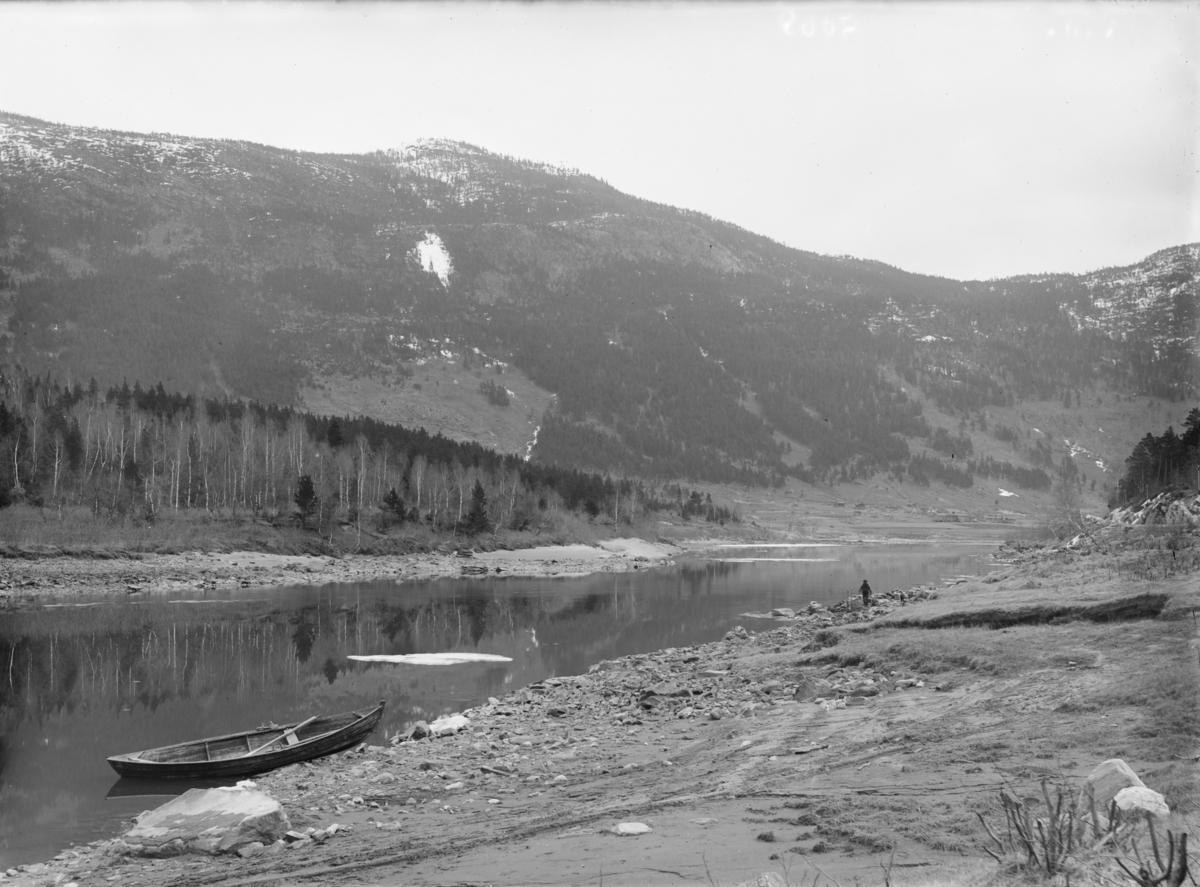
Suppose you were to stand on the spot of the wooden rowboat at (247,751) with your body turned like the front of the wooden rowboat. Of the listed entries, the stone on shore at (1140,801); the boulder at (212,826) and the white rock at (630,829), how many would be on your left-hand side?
0

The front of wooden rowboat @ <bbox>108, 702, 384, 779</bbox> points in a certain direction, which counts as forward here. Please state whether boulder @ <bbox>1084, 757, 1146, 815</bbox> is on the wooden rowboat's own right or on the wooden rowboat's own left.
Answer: on the wooden rowboat's own right

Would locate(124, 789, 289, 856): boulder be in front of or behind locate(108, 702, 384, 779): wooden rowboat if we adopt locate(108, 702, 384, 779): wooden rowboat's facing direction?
behind

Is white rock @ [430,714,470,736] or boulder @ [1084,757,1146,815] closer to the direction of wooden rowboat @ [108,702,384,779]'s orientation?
the white rock

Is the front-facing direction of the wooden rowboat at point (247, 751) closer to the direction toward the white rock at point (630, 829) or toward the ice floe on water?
the ice floe on water

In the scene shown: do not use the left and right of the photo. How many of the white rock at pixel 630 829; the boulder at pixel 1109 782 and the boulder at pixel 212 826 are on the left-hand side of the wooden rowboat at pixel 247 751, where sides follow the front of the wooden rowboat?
0

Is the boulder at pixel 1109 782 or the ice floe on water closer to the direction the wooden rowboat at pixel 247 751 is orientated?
the ice floe on water

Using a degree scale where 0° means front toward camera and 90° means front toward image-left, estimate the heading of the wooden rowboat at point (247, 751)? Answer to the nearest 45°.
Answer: approximately 225°

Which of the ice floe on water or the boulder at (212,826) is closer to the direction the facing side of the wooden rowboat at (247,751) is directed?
the ice floe on water

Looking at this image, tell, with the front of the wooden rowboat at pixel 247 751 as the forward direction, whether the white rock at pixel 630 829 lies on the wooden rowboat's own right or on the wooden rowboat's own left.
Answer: on the wooden rowboat's own right

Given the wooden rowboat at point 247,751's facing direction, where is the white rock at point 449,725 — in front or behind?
in front

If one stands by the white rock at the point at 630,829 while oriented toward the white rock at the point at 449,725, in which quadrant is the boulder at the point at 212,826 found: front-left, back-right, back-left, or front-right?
front-left
